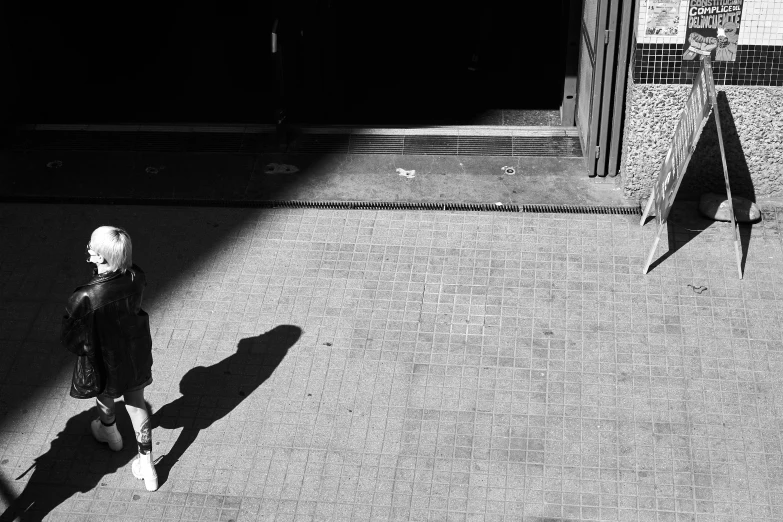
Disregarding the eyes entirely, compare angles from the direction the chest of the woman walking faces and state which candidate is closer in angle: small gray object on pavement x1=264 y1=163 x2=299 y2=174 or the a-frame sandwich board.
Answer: the small gray object on pavement

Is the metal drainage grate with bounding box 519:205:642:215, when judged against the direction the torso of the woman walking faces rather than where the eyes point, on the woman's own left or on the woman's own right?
on the woman's own right

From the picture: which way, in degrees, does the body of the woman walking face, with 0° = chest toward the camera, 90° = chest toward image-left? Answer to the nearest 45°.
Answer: approximately 135°

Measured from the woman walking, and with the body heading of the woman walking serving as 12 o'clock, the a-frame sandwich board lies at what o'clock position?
The a-frame sandwich board is roughly at 4 o'clock from the woman walking.

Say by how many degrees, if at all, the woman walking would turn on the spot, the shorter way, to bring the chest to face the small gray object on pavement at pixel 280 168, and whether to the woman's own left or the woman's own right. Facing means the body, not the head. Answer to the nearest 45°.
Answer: approximately 90° to the woman's own right

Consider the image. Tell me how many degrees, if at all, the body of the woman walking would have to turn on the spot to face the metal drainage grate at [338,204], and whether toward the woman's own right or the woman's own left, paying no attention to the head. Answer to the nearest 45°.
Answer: approximately 90° to the woman's own right
